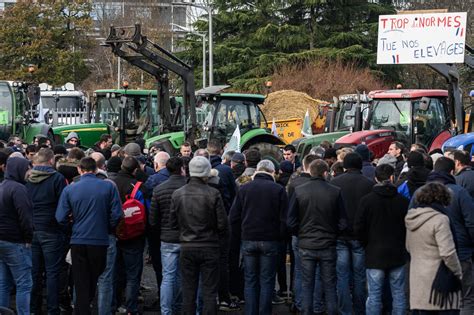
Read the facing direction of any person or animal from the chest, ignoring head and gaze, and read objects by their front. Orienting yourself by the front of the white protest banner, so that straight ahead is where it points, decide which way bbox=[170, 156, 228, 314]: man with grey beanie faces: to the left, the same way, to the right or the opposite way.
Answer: the opposite way

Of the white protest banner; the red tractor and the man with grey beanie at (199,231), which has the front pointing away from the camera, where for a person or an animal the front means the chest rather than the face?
the man with grey beanie

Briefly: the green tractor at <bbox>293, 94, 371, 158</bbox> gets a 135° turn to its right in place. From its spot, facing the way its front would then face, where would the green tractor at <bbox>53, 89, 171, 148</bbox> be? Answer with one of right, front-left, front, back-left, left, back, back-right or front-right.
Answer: left

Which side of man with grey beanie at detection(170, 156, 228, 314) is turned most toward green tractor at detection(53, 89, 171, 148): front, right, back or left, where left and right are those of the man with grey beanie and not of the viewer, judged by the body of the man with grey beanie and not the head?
front

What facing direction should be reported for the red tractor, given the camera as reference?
facing the viewer and to the left of the viewer

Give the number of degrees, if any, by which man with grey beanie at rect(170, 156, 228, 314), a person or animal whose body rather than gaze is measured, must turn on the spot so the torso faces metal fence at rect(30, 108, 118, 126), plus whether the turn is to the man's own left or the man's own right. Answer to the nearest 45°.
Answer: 0° — they already face it

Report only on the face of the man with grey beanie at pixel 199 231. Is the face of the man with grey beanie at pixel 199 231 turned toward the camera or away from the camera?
away from the camera

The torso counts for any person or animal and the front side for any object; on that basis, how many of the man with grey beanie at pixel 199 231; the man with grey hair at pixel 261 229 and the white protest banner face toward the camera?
1

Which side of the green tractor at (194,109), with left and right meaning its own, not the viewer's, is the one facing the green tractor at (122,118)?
right

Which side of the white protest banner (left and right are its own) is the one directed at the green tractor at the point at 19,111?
right

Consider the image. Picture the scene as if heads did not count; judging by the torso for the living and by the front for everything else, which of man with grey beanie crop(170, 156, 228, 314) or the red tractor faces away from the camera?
the man with grey beanie

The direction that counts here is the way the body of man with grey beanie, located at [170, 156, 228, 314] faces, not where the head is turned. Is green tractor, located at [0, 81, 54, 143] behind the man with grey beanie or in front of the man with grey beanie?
in front

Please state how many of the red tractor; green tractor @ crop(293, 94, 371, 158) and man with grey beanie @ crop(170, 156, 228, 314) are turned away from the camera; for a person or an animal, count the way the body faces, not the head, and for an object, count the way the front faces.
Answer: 1

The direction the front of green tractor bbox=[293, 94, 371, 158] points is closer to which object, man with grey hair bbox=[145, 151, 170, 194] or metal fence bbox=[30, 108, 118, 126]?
the man with grey hair

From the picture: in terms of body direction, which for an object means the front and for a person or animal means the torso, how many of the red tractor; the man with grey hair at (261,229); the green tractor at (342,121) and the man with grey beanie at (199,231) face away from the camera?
2

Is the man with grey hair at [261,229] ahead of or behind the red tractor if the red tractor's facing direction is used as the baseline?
ahead

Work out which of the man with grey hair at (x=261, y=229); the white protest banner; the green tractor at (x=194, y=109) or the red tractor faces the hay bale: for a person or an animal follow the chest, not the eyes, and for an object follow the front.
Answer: the man with grey hair
